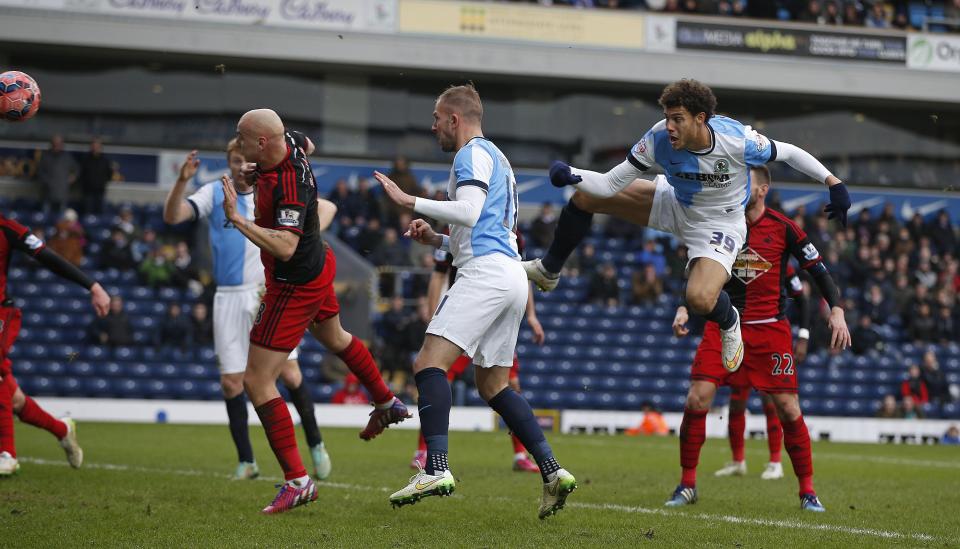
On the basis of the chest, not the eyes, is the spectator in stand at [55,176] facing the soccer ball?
yes

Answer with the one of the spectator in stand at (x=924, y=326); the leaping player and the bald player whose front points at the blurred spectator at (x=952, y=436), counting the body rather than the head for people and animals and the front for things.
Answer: the spectator in stand

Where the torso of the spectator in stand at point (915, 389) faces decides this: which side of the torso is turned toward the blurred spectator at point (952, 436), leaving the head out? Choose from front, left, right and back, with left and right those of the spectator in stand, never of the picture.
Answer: front

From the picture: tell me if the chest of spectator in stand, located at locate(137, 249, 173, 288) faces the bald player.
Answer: yes

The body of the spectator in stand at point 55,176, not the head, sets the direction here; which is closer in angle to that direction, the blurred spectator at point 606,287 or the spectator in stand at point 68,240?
the spectator in stand

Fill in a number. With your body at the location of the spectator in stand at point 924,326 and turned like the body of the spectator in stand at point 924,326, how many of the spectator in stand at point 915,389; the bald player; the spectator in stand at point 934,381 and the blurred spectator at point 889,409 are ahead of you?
4

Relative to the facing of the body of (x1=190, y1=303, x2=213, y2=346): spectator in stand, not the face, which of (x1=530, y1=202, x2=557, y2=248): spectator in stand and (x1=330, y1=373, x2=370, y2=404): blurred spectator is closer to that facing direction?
the blurred spectator

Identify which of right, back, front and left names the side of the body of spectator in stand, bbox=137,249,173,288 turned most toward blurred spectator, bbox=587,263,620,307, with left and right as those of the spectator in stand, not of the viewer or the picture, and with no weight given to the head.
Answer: left

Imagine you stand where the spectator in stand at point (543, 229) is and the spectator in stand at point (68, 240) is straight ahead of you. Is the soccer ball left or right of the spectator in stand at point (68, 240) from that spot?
left

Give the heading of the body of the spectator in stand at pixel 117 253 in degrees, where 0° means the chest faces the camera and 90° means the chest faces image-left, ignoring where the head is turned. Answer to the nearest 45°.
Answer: approximately 0°
